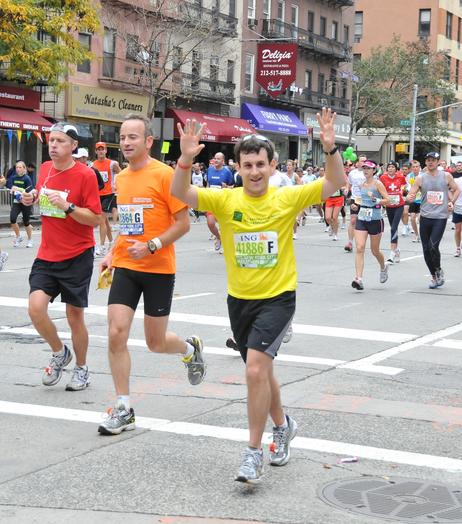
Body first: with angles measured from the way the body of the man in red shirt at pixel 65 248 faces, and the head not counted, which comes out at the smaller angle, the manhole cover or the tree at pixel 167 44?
the manhole cover

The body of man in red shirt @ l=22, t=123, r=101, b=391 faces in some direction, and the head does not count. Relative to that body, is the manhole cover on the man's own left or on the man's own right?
on the man's own left

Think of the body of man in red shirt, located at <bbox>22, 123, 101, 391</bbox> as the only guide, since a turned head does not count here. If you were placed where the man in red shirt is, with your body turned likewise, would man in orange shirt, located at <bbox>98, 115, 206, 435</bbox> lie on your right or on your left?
on your left

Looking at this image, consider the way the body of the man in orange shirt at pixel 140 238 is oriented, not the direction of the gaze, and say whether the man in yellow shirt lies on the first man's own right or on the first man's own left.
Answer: on the first man's own left

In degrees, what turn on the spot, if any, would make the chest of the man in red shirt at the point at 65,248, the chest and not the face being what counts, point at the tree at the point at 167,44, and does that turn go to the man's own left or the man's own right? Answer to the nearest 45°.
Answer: approximately 135° to the man's own right

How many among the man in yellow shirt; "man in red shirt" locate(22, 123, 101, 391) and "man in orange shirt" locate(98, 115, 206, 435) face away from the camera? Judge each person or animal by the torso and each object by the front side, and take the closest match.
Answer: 0

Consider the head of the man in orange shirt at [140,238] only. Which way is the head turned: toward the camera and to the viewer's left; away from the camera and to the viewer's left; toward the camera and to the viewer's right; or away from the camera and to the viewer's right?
toward the camera and to the viewer's left

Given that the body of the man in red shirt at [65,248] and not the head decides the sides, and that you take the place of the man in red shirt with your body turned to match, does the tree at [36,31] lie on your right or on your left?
on your right

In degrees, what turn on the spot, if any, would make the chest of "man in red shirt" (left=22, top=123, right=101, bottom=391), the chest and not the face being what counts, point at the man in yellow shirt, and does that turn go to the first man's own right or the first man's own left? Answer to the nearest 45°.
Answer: approximately 90° to the first man's own left

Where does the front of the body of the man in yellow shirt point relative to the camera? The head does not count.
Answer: toward the camera

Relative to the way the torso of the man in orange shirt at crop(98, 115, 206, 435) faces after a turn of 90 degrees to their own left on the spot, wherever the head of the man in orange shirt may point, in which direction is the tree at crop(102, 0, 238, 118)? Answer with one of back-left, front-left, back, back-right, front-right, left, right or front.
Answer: back-left
